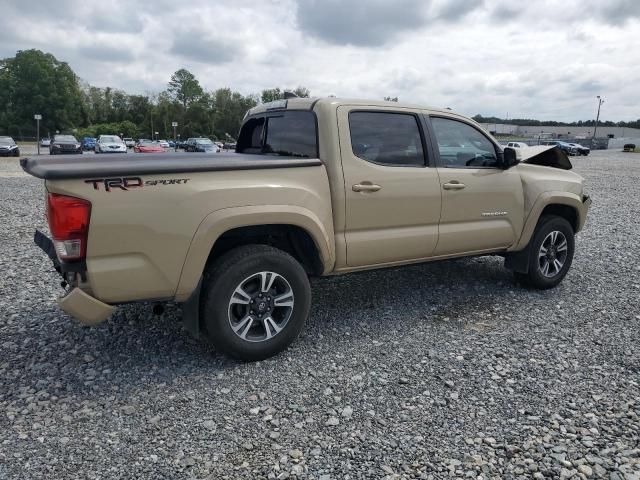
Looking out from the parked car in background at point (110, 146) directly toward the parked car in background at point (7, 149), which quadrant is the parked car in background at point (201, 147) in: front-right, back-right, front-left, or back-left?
back-right

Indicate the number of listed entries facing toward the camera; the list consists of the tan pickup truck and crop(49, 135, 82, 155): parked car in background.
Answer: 1

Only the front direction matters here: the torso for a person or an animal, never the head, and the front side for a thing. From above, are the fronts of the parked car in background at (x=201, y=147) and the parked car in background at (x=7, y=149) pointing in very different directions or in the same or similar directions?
same or similar directions

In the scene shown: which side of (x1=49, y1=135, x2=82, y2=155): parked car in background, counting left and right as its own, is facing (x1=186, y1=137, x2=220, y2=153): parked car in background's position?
left

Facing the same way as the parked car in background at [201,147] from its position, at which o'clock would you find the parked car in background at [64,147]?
the parked car in background at [64,147] is roughly at 4 o'clock from the parked car in background at [201,147].

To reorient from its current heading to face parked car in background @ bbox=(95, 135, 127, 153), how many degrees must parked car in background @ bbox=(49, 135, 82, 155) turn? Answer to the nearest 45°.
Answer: approximately 45° to its left

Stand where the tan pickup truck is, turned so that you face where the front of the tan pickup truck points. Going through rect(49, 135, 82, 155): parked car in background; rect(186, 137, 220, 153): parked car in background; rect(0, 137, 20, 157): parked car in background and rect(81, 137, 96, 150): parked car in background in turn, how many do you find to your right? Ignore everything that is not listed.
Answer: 0

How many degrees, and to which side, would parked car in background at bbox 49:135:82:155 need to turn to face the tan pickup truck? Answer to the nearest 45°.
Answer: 0° — it already faces it

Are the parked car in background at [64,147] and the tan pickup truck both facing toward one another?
no

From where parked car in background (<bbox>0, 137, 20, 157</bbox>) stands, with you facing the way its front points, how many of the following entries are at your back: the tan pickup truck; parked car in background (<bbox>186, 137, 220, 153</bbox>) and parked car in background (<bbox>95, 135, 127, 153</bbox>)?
0

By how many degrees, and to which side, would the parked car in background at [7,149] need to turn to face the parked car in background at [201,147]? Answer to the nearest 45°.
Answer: approximately 45° to its left

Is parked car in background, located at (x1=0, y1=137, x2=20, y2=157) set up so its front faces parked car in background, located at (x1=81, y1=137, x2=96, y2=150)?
no

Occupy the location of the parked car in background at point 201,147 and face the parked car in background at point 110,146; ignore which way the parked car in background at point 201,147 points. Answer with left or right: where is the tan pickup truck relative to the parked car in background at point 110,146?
left

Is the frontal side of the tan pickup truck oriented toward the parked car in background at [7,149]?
no

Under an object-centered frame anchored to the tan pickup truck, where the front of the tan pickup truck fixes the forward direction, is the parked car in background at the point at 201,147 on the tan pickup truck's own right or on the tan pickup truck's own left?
on the tan pickup truck's own left

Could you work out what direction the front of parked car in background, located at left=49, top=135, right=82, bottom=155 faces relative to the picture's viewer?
facing the viewer

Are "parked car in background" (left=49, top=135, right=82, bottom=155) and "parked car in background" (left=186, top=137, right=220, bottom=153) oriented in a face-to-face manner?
no

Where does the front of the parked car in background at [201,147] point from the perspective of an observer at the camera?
facing the viewer and to the right of the viewer

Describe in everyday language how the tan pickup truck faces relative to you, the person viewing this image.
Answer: facing away from the viewer and to the right of the viewer

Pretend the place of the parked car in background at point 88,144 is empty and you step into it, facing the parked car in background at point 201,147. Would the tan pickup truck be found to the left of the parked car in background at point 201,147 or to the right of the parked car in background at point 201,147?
right

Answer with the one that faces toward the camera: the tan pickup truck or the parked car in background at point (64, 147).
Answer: the parked car in background

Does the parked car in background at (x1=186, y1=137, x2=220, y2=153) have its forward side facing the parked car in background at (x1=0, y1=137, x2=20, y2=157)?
no
